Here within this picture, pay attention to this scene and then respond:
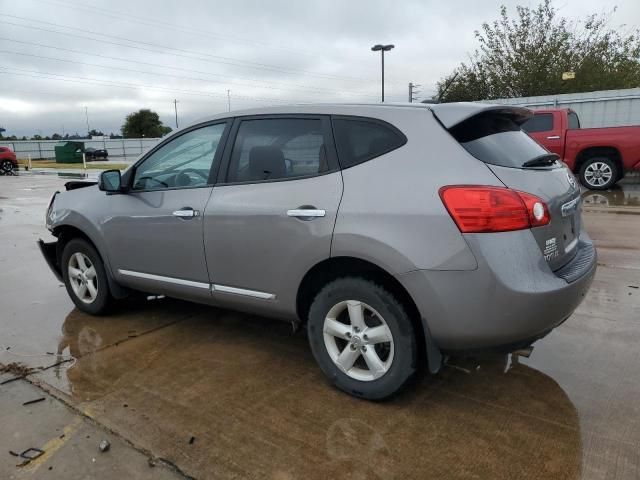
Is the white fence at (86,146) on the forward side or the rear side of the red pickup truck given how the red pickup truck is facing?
on the forward side

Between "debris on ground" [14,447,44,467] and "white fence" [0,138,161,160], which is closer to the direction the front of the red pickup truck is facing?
the white fence

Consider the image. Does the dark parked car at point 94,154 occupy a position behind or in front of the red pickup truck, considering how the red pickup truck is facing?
in front

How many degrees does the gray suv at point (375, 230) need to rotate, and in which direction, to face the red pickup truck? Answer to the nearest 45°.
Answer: approximately 90° to its right

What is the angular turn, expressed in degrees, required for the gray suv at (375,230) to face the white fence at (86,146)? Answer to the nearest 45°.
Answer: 0° — it already faces it

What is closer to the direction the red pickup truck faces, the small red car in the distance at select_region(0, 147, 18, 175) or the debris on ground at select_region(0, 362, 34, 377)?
the small red car in the distance

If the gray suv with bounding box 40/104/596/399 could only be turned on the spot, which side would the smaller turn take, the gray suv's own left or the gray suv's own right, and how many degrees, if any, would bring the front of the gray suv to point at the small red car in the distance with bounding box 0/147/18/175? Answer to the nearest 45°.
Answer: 0° — it already faces it

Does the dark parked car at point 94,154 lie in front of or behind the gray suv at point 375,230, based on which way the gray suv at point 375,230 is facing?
in front

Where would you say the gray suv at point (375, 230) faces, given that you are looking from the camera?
facing away from the viewer and to the left of the viewer

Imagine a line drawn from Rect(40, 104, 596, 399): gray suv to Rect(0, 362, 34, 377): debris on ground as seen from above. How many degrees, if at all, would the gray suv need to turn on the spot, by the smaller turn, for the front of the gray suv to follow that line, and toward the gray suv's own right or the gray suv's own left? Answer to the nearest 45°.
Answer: approximately 45° to the gray suv's own left

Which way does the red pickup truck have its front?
to the viewer's left

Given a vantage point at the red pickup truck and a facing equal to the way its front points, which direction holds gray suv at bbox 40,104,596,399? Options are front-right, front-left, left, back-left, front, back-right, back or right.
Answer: left

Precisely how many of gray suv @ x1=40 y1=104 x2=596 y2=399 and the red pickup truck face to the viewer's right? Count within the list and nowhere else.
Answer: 0

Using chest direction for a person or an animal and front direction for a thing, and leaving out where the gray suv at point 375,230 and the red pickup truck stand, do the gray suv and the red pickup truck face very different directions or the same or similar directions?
same or similar directions

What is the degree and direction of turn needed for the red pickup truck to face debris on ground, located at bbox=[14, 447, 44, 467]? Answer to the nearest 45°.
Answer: approximately 90° to its left
